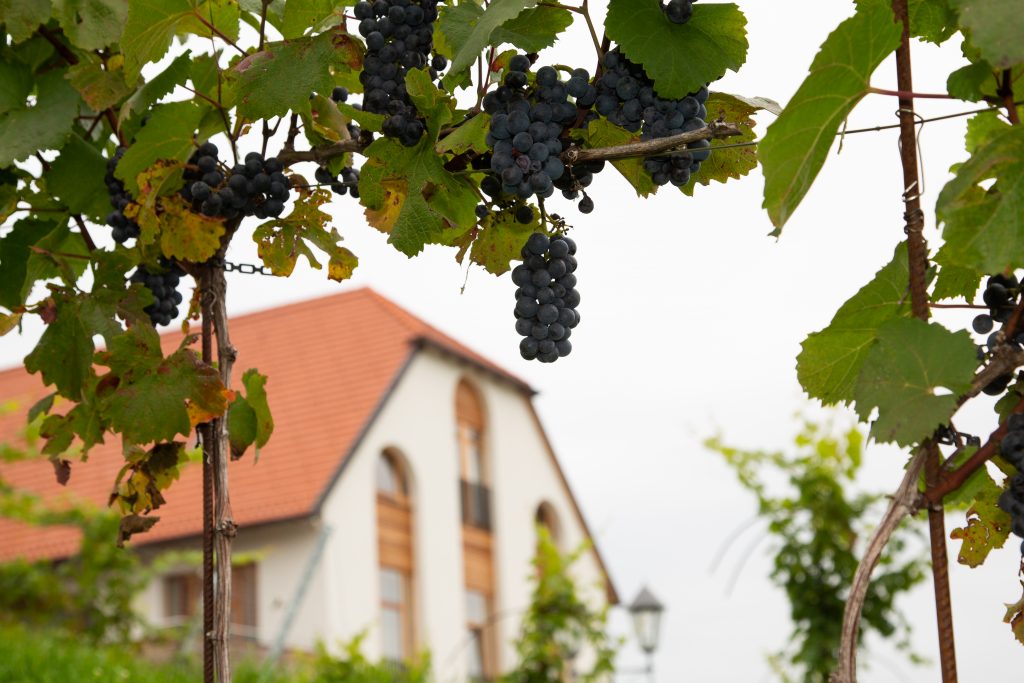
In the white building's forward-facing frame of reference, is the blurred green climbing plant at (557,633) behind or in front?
in front

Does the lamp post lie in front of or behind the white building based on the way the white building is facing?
in front

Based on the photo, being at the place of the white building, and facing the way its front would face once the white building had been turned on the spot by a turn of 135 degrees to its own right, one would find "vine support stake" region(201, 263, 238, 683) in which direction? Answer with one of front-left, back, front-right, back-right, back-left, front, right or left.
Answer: left

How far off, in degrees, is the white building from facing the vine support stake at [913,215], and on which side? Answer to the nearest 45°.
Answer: approximately 45° to its right

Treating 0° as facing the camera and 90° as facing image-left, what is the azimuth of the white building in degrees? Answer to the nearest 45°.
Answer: approximately 315°

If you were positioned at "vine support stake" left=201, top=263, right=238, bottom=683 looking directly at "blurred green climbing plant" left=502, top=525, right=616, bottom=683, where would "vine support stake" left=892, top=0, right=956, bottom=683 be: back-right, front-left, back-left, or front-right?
back-right
